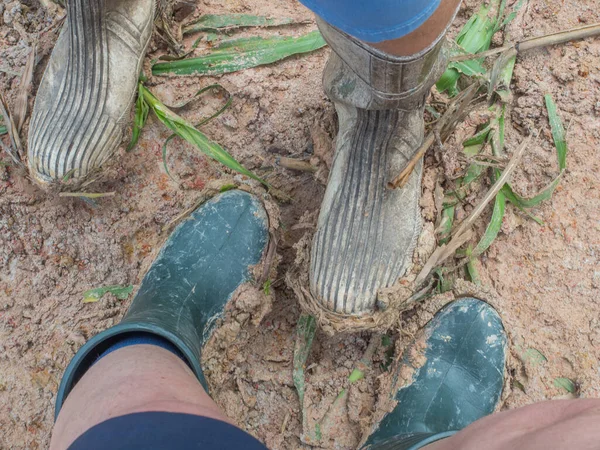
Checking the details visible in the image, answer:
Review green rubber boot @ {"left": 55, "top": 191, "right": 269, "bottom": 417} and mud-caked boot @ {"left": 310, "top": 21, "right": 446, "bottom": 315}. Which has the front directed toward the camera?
the mud-caked boot

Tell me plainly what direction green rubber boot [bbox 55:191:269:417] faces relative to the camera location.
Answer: facing away from the viewer and to the right of the viewer

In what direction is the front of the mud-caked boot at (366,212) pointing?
toward the camera

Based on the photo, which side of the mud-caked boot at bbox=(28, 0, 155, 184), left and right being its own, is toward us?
front

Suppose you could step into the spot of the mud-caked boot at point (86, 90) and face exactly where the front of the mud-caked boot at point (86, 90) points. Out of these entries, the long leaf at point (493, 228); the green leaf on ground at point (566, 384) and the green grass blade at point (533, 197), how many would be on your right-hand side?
0

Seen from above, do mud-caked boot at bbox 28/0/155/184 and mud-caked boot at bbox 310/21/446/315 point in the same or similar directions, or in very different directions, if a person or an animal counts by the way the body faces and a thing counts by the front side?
same or similar directions

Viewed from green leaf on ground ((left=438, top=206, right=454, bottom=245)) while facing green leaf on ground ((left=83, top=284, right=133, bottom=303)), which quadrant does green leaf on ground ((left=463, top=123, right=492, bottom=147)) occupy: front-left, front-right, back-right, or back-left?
back-right

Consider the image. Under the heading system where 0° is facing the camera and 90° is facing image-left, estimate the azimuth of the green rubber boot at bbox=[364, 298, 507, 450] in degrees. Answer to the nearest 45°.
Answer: approximately 225°

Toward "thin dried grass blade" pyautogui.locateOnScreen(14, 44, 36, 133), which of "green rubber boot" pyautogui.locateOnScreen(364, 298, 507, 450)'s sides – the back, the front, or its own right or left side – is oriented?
left

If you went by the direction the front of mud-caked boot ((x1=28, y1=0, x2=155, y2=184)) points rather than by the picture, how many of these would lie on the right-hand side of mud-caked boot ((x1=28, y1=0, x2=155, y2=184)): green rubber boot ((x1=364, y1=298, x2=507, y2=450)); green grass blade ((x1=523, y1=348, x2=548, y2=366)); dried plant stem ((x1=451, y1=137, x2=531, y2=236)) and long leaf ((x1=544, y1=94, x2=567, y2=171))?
0

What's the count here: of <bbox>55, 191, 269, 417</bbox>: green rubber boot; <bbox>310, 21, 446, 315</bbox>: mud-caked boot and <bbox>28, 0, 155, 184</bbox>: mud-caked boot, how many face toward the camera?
2

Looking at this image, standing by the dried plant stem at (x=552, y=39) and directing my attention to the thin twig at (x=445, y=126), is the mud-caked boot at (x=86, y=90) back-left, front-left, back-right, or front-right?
front-right

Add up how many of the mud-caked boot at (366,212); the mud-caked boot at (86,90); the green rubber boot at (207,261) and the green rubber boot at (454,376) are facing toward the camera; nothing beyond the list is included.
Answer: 2
